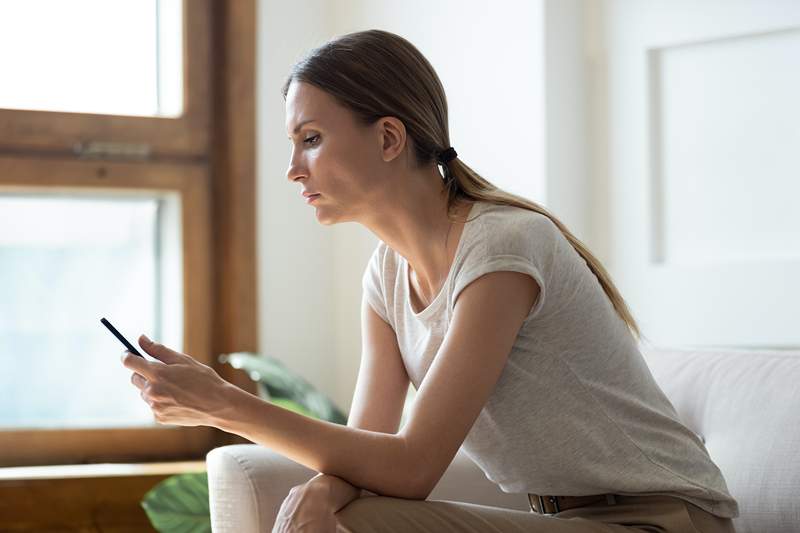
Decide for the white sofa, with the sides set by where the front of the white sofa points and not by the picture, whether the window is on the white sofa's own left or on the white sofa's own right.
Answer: on the white sofa's own right

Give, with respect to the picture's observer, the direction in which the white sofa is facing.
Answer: facing the viewer and to the left of the viewer

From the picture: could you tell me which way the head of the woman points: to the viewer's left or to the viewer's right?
to the viewer's left

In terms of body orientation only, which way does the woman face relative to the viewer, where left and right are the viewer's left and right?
facing to the left of the viewer

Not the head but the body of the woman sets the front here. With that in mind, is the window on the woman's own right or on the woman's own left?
on the woman's own right
